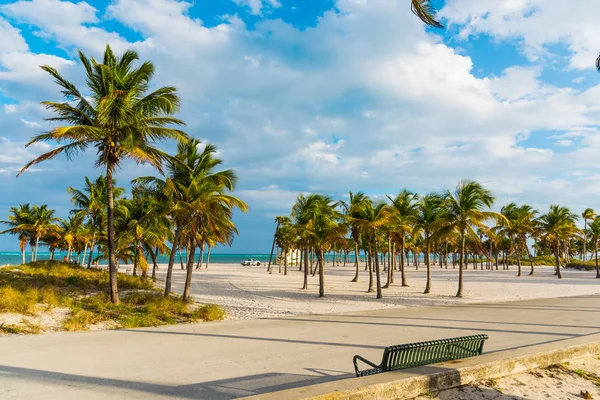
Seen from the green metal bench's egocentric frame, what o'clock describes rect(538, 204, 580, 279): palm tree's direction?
The palm tree is roughly at 2 o'clock from the green metal bench.

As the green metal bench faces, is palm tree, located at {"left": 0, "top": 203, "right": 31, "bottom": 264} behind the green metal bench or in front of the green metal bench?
in front

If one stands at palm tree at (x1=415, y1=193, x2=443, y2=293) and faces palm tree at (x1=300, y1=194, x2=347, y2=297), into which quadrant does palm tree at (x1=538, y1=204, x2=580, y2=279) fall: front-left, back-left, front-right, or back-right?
back-right

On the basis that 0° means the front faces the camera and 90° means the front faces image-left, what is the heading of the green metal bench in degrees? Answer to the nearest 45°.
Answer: approximately 135°

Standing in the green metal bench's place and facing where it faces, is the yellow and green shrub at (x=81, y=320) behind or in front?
in front

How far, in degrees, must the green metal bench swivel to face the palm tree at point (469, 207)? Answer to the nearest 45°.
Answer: approximately 45° to its right

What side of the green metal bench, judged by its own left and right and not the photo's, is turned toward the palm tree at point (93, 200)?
front

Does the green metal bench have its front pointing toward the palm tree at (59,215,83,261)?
yes

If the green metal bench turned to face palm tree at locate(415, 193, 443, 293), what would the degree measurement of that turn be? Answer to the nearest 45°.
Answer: approximately 45° to its right

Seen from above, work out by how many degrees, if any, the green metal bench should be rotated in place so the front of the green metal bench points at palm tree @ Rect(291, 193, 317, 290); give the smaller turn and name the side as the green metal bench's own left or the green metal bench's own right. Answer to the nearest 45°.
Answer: approximately 45° to the green metal bench's own right

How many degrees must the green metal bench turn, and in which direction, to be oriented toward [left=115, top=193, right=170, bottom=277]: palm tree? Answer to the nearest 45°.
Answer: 0° — it already faces it
